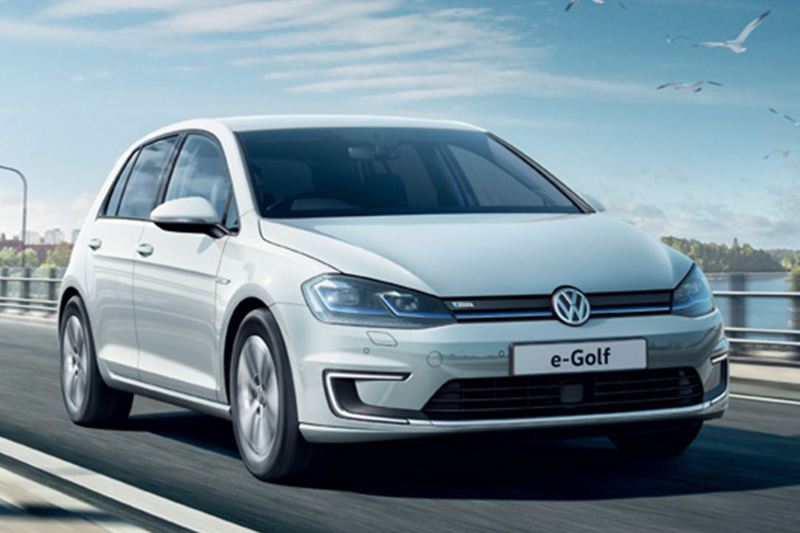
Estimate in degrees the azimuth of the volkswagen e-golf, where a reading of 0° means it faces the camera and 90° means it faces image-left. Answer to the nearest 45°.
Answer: approximately 315°
